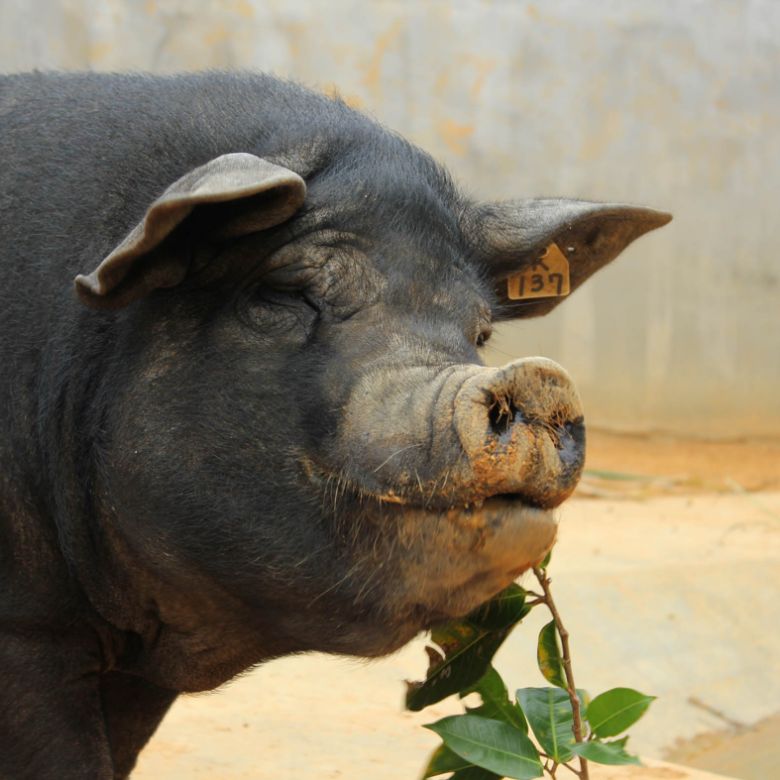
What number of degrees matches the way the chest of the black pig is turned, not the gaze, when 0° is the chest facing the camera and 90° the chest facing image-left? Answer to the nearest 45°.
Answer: approximately 315°
